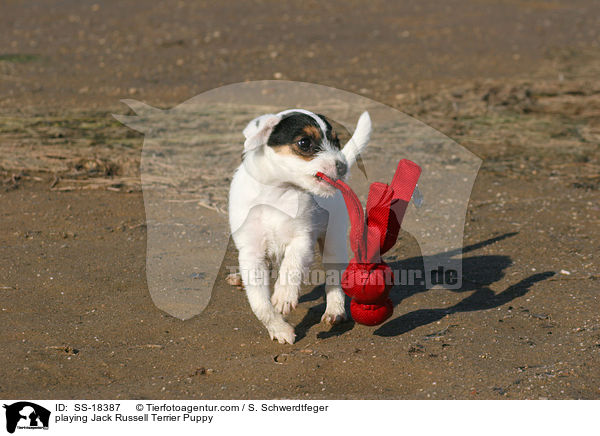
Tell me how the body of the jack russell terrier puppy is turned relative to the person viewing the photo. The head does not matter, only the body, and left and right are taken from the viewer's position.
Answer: facing the viewer and to the left of the viewer
